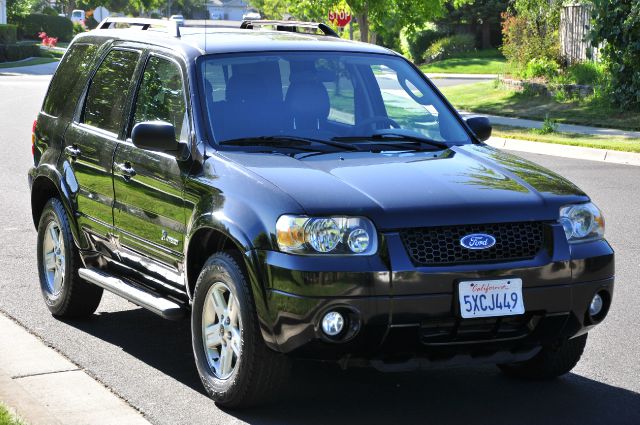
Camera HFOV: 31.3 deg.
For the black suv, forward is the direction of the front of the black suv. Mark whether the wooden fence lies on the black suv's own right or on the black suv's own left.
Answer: on the black suv's own left

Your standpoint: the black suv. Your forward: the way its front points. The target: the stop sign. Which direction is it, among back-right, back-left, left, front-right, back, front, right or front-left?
back-left

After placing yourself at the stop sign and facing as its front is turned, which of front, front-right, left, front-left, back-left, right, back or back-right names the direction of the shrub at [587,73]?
front-left

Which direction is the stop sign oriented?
toward the camera

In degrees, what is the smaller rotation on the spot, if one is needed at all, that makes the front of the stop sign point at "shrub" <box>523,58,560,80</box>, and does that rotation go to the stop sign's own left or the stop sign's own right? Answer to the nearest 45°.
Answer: approximately 45° to the stop sign's own left

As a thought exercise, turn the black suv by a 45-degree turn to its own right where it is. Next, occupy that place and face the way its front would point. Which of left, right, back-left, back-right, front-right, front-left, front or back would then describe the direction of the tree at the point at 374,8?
back

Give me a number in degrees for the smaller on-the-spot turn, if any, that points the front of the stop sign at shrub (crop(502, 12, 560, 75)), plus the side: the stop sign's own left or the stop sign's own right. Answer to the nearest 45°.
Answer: approximately 45° to the stop sign's own left

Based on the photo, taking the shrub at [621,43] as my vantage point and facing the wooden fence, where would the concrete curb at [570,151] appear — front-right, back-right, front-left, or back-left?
back-left

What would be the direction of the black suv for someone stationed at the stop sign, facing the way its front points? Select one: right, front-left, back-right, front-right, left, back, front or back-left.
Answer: front

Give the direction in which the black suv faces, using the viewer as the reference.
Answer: facing the viewer and to the right of the viewer

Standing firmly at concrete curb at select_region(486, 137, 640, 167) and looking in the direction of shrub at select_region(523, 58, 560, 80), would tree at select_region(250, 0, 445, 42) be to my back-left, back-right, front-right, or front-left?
front-left

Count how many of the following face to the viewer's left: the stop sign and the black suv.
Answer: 0

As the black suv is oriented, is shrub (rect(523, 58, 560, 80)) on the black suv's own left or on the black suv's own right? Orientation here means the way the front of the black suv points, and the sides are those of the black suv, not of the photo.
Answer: on the black suv's own left
